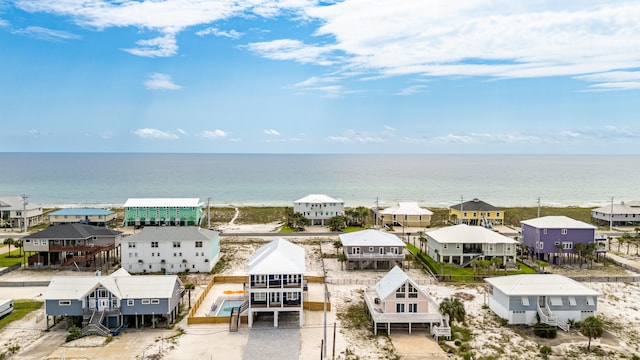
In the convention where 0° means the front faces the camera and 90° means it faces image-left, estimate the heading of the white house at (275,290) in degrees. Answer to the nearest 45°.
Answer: approximately 0°

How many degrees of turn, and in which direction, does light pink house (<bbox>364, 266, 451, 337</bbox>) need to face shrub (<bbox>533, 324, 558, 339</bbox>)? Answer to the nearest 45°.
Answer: approximately 90° to its left

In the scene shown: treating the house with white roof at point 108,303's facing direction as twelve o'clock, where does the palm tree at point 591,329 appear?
The palm tree is roughly at 10 o'clock from the house with white roof.

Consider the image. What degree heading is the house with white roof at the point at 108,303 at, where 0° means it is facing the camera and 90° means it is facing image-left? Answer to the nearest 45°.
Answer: approximately 0°

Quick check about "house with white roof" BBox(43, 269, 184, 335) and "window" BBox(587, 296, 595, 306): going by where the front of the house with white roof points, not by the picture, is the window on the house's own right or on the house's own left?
on the house's own left

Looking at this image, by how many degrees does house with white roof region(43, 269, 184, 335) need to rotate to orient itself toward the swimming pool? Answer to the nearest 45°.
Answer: approximately 90° to its left
